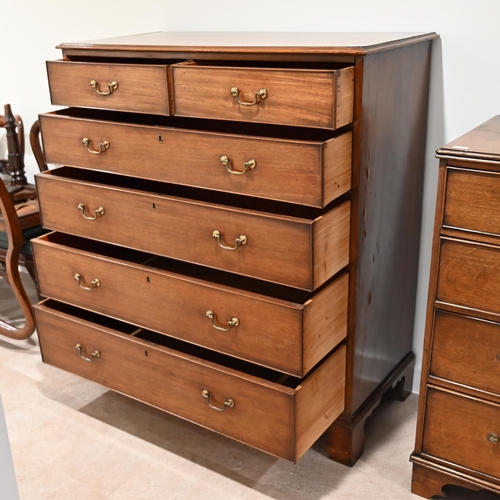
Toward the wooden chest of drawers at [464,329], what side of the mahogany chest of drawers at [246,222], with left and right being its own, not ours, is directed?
left

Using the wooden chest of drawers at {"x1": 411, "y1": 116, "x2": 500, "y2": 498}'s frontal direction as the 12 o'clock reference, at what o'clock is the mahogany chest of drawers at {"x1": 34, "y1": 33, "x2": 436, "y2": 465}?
The mahogany chest of drawers is roughly at 2 o'clock from the wooden chest of drawers.

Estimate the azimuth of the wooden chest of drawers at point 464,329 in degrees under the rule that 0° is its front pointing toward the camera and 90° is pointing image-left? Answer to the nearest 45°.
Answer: approximately 45°

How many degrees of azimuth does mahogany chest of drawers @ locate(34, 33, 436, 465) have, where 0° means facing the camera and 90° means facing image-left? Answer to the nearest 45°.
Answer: approximately 45°
